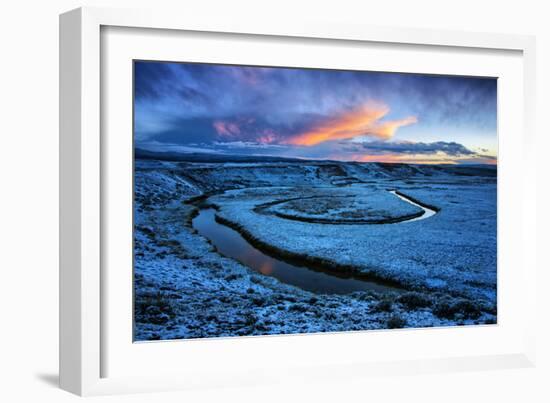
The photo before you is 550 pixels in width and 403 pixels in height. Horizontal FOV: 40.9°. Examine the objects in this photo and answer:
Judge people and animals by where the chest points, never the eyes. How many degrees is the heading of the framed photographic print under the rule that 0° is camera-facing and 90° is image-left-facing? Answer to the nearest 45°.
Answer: approximately 315°
